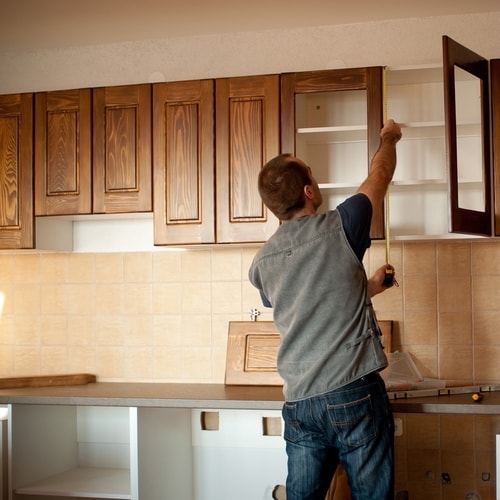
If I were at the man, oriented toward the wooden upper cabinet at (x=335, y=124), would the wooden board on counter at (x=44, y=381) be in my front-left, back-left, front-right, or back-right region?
front-left

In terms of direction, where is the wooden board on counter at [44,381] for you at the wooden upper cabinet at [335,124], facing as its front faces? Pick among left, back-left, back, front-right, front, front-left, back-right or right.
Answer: right

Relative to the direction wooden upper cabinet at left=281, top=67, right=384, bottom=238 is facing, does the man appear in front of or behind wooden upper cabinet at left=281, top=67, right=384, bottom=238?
in front

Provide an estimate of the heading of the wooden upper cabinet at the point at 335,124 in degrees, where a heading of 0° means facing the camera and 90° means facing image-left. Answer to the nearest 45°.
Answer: approximately 0°

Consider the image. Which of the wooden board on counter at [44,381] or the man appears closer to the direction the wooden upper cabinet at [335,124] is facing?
the man

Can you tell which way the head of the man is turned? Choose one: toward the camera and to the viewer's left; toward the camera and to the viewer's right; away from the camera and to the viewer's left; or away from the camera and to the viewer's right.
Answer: away from the camera and to the viewer's right
